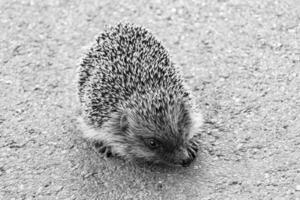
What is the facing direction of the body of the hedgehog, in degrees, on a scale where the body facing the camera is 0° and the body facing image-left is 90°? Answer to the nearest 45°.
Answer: approximately 315°
